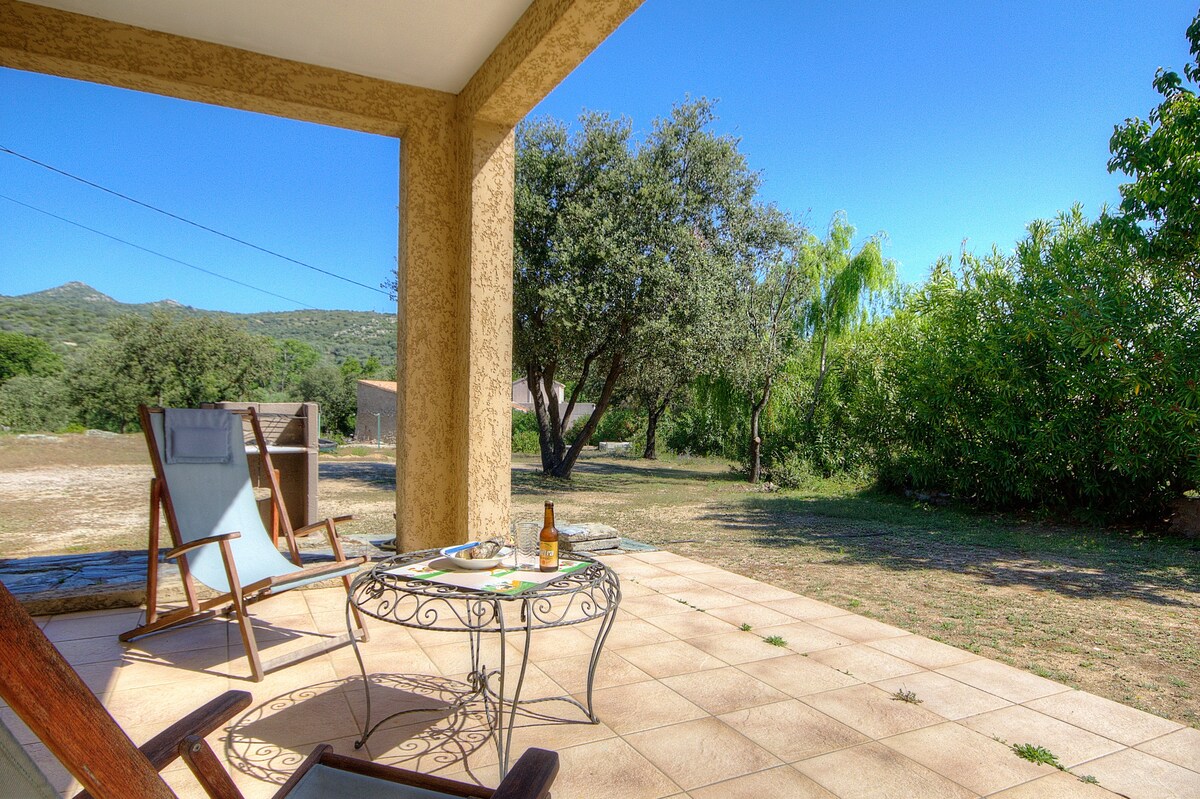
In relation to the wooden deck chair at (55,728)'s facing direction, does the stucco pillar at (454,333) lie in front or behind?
in front

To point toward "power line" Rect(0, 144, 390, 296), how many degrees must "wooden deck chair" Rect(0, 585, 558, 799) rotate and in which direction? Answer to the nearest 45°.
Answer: approximately 45° to its left

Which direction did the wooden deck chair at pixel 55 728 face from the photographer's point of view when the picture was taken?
facing away from the viewer and to the right of the viewer

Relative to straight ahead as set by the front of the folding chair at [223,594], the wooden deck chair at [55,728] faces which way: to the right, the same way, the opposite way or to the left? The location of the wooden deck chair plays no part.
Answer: to the left

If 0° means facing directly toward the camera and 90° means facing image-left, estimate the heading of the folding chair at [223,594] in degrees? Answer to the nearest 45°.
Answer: approximately 315°

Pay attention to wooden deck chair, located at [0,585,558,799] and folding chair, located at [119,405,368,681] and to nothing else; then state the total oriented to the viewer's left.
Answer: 0

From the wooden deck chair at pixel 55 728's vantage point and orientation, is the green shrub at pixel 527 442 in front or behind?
in front

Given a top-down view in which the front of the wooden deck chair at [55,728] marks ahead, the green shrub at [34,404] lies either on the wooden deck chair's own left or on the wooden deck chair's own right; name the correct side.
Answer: on the wooden deck chair's own left

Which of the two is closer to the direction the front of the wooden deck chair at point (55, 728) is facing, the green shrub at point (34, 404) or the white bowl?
the white bowl

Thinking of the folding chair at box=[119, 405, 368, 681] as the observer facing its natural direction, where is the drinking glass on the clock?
The drinking glass is roughly at 12 o'clock from the folding chair.

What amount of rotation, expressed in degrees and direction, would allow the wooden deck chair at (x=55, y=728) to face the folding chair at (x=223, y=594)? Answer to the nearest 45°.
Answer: approximately 45° to its left

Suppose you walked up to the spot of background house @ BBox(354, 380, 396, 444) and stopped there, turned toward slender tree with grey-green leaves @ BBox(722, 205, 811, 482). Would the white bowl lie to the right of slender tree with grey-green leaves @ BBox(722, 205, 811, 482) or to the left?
right

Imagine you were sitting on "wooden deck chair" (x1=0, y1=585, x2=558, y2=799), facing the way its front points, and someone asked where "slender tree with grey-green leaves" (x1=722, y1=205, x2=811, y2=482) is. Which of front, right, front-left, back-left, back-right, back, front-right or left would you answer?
front

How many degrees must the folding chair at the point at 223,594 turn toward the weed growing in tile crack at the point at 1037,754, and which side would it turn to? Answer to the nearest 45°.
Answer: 0° — it already faces it

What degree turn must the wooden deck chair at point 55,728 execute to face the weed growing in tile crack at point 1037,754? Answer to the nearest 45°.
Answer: approximately 45° to its right

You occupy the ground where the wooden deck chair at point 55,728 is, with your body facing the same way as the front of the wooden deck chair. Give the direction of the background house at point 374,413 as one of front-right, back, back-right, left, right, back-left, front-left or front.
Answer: front-left

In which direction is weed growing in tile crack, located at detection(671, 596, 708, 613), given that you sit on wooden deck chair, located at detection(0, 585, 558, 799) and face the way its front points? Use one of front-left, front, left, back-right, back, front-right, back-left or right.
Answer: front

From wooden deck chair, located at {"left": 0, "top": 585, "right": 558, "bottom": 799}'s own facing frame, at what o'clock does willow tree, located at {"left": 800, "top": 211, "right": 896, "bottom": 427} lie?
The willow tree is roughly at 12 o'clock from the wooden deck chair.

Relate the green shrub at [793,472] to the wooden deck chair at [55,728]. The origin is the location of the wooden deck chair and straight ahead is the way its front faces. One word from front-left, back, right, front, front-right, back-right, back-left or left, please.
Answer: front

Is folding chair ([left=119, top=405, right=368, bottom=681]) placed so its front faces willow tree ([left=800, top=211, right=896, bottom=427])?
no

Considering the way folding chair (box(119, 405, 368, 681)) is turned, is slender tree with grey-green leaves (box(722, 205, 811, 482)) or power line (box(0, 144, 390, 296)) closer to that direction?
the slender tree with grey-green leaves
